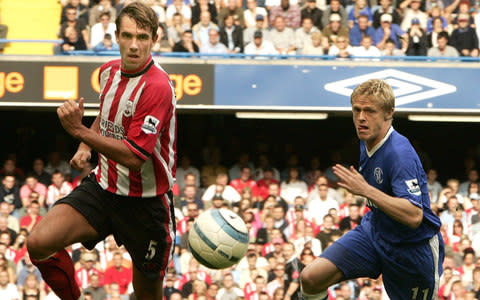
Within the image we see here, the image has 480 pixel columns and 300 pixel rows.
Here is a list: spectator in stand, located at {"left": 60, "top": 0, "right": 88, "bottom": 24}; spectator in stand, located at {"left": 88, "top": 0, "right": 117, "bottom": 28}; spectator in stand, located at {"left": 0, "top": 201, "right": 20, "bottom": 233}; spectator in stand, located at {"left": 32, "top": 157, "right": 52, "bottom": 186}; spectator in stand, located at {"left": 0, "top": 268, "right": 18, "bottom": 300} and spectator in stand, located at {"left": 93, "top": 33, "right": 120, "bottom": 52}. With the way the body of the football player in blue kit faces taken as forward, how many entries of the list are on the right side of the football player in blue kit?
6

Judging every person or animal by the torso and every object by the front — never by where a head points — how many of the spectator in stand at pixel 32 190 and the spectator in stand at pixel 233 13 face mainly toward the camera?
2

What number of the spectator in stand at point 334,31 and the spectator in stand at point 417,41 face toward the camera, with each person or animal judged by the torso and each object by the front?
2

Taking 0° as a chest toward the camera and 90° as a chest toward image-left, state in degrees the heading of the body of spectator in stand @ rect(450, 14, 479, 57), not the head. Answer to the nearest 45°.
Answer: approximately 0°

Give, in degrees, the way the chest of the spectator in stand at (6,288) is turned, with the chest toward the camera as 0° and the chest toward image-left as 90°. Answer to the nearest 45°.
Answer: approximately 0°

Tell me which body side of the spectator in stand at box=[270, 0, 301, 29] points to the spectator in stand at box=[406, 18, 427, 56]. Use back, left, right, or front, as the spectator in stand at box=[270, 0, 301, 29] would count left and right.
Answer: left
